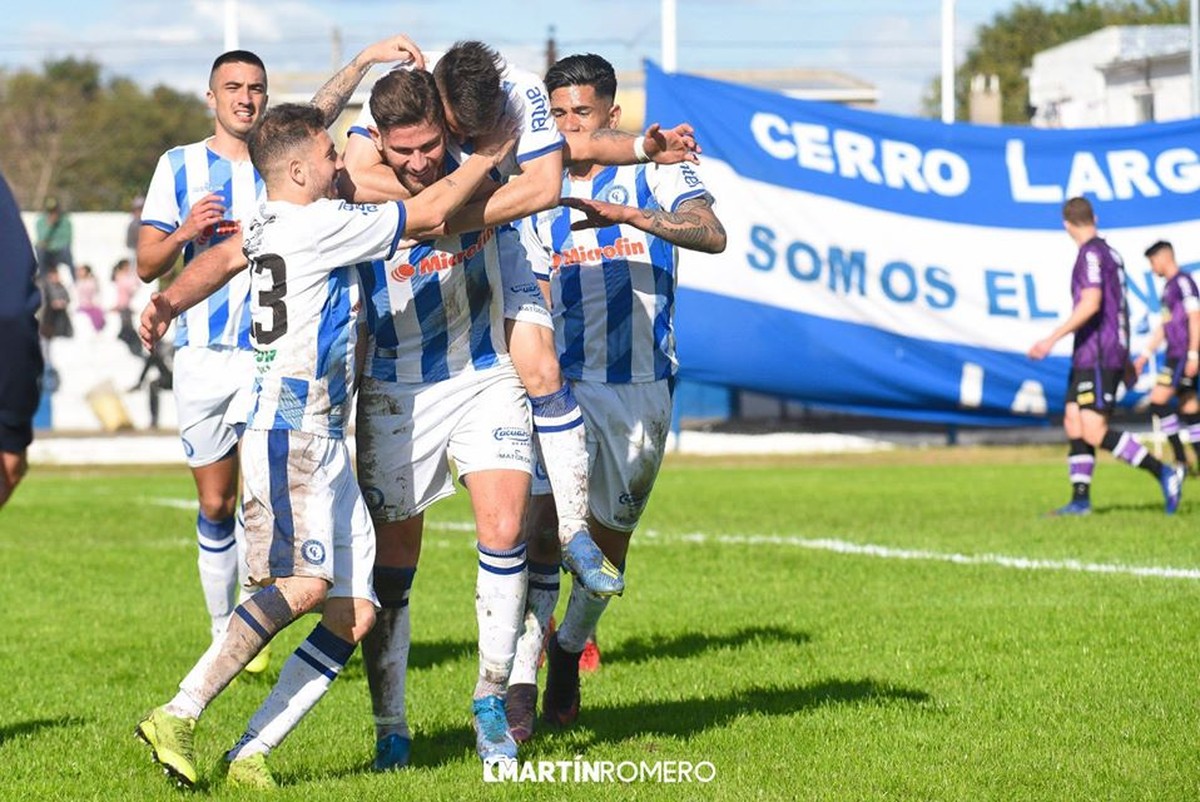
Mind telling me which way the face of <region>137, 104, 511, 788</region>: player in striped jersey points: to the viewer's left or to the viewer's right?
to the viewer's right

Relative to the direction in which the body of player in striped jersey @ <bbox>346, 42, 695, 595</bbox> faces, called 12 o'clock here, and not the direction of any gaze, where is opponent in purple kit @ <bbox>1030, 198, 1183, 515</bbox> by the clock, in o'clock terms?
The opponent in purple kit is roughly at 7 o'clock from the player in striped jersey.

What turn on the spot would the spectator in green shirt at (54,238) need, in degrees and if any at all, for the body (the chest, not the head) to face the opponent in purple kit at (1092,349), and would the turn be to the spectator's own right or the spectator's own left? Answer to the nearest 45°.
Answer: approximately 45° to the spectator's own left

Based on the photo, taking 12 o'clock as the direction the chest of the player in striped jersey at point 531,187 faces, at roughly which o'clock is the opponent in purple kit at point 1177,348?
The opponent in purple kit is roughly at 7 o'clock from the player in striped jersey.

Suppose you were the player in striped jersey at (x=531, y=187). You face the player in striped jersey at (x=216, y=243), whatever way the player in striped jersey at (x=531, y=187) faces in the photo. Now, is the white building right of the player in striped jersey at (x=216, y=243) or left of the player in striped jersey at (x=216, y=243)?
right

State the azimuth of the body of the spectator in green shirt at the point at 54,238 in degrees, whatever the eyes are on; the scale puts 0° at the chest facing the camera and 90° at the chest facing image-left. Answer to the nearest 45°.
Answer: approximately 0°

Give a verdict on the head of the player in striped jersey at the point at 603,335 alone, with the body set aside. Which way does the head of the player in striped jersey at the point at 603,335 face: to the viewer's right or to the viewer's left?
to the viewer's left

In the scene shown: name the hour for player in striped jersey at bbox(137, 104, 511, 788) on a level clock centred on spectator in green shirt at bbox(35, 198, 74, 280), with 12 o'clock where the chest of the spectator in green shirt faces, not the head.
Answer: The player in striped jersey is roughly at 12 o'clock from the spectator in green shirt.

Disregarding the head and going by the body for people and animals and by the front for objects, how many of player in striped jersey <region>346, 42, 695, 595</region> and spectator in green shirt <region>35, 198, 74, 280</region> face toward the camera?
2
